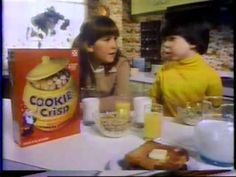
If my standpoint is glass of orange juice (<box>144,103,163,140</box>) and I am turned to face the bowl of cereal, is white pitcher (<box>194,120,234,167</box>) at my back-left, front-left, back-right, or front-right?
back-left

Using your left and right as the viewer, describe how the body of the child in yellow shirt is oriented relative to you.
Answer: facing the viewer and to the left of the viewer

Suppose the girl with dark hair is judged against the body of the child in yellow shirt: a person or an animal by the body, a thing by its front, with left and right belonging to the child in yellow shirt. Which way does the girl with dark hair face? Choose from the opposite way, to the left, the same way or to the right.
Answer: to the left

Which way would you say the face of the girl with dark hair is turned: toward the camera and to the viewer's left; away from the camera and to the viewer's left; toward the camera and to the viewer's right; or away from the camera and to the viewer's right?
toward the camera and to the viewer's right

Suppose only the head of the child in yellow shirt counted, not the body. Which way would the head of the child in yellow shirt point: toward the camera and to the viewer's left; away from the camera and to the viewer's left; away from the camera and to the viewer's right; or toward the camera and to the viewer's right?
toward the camera and to the viewer's left

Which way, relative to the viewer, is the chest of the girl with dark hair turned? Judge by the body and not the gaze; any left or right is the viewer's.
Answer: facing the viewer and to the right of the viewer

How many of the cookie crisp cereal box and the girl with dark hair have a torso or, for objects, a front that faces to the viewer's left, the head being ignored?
0
